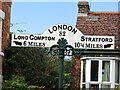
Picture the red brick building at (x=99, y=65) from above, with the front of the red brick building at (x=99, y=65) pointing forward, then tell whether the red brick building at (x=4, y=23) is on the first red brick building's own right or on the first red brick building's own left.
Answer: on the first red brick building's own right

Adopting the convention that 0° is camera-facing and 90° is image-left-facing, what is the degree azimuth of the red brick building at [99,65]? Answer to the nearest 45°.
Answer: approximately 0°

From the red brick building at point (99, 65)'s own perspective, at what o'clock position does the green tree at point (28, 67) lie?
The green tree is roughly at 3 o'clock from the red brick building.

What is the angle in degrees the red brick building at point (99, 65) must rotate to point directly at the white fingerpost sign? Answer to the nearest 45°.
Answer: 0° — it already faces it
